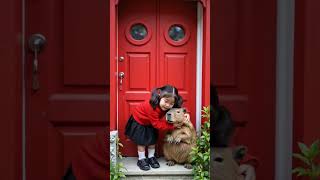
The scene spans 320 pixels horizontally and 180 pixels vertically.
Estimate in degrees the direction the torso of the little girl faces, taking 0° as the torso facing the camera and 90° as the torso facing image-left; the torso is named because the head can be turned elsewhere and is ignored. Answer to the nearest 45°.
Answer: approximately 315°

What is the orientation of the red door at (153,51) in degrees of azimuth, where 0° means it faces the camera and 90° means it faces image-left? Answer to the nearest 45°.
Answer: approximately 0°

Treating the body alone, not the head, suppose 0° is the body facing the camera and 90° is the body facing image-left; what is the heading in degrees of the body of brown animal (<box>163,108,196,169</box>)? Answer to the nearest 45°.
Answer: approximately 45°
